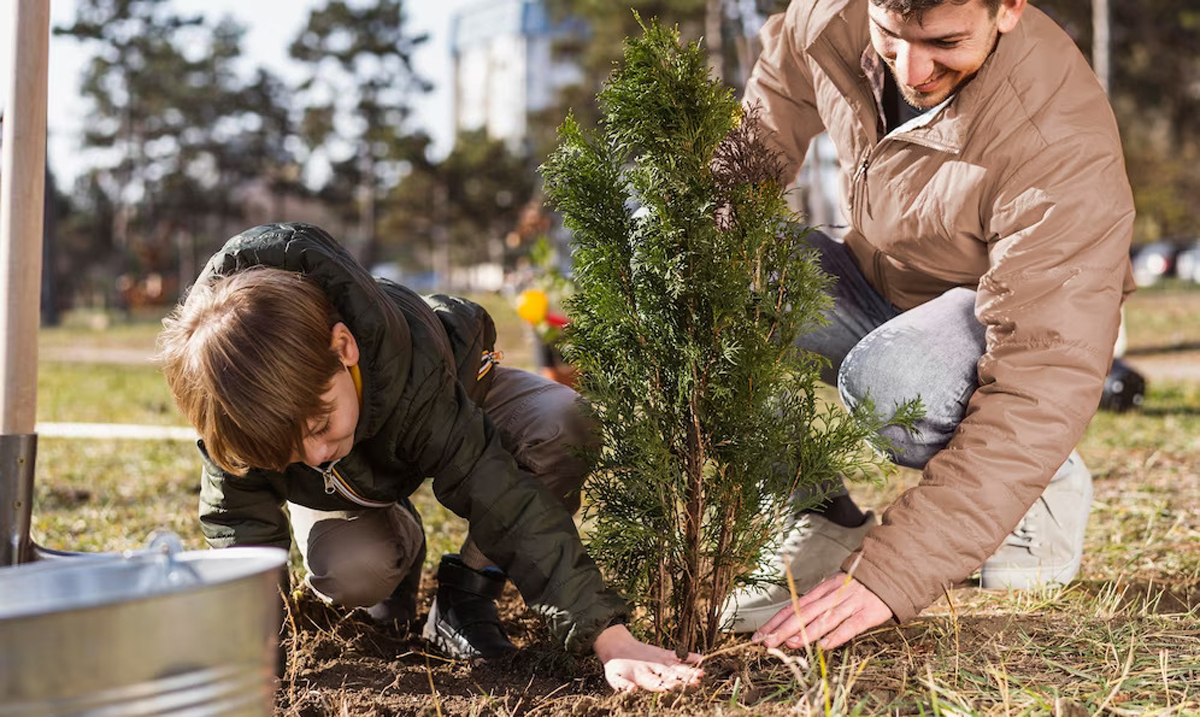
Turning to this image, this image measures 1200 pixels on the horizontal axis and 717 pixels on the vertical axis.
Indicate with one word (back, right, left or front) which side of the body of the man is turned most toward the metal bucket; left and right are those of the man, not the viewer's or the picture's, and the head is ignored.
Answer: front

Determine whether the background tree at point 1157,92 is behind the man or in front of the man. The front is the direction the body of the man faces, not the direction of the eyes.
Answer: behind

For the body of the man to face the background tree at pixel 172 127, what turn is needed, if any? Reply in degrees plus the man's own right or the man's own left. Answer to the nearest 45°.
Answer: approximately 90° to the man's own right

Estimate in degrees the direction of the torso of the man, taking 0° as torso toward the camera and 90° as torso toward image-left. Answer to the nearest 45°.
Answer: approximately 45°

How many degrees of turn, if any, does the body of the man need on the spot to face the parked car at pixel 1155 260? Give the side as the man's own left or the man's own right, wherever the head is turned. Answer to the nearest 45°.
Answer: approximately 135° to the man's own right

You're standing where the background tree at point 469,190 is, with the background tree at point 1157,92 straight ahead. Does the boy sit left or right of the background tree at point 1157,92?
right

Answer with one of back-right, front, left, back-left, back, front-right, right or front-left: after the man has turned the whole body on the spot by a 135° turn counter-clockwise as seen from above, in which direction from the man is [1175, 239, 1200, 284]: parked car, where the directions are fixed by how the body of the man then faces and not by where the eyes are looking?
left

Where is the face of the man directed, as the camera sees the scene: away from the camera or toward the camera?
toward the camera

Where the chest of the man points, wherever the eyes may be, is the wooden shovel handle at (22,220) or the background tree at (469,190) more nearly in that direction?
the wooden shovel handle

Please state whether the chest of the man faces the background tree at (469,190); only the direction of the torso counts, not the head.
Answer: no

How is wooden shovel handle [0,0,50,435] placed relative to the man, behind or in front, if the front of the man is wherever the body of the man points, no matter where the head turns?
in front
